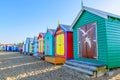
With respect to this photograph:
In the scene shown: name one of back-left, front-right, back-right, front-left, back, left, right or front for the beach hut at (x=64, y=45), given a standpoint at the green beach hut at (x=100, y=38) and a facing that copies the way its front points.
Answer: right

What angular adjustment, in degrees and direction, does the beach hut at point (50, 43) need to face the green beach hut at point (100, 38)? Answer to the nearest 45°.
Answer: approximately 45° to its left

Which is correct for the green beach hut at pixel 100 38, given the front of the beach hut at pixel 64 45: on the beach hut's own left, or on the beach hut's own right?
on the beach hut's own left

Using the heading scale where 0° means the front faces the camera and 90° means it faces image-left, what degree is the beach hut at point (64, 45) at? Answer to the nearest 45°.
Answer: approximately 45°
